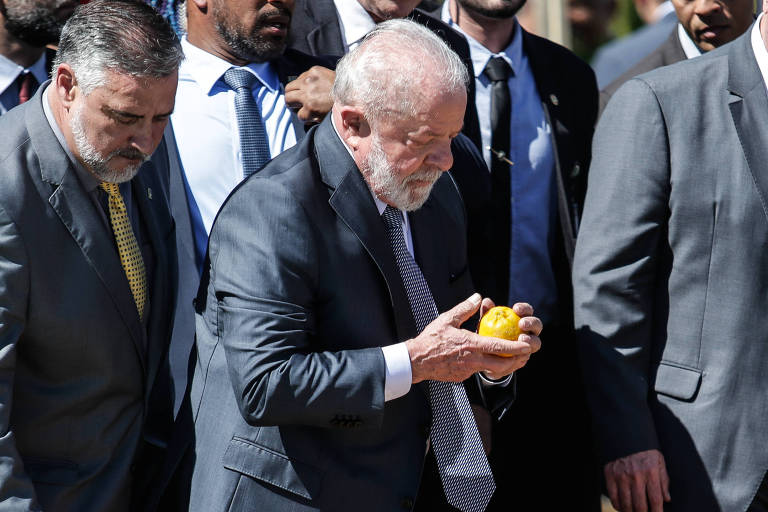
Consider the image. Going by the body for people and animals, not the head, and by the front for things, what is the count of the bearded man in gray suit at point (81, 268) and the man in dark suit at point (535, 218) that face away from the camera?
0

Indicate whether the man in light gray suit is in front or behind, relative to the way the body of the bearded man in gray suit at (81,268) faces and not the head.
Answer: in front

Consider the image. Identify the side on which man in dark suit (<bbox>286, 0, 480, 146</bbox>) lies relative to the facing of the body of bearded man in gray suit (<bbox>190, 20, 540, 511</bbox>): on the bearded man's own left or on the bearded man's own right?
on the bearded man's own left

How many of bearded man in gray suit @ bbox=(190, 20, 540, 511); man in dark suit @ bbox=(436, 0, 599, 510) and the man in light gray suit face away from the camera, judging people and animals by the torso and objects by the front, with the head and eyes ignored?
0

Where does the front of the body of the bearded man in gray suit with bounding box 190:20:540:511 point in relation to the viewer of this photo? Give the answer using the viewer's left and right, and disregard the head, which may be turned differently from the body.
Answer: facing the viewer and to the right of the viewer

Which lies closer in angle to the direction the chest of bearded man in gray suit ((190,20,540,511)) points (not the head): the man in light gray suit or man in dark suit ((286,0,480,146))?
the man in light gray suit

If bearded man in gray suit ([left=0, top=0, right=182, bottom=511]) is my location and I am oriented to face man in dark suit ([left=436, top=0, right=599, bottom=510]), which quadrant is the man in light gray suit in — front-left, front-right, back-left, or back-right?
front-right

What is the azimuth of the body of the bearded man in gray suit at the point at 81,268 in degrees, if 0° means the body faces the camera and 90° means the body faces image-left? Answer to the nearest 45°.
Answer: approximately 315°

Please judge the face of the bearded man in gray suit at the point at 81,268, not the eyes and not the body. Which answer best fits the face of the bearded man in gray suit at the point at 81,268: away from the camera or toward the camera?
toward the camera

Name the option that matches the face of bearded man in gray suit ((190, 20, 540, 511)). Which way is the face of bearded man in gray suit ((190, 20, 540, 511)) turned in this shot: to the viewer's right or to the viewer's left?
to the viewer's right

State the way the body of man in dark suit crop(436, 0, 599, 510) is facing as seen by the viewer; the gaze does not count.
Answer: toward the camera
